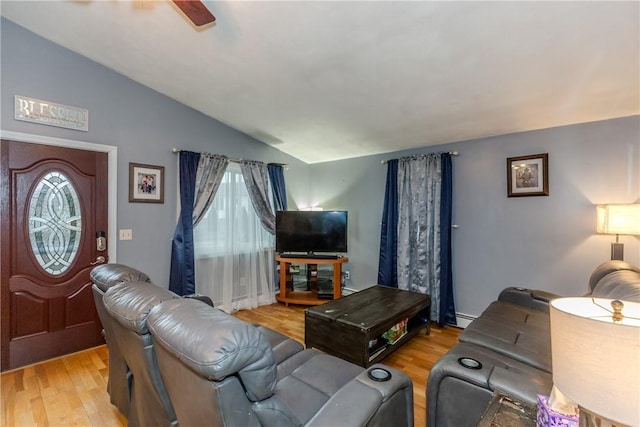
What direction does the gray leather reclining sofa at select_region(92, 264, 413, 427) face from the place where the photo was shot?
facing away from the viewer and to the right of the viewer

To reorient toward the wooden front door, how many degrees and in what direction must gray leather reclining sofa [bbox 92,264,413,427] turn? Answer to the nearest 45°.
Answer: approximately 90° to its left

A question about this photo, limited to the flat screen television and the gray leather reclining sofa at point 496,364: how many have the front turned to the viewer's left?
1

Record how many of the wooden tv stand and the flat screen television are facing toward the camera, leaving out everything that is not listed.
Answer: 2

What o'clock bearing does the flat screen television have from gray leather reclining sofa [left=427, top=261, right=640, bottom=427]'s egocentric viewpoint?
The flat screen television is roughly at 1 o'clock from the gray leather reclining sofa.

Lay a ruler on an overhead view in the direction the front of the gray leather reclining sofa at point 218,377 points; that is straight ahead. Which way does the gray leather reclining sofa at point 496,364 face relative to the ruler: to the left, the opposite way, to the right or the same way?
to the left

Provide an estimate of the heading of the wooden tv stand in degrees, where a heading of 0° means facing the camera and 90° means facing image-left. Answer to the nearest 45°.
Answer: approximately 0°

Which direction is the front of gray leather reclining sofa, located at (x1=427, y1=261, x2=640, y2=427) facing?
to the viewer's left

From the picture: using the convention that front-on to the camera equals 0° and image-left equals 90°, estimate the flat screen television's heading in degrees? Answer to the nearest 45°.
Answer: approximately 0°

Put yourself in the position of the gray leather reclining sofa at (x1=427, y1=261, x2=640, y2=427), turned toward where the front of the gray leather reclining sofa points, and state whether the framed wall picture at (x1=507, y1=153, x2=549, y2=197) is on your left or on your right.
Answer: on your right
